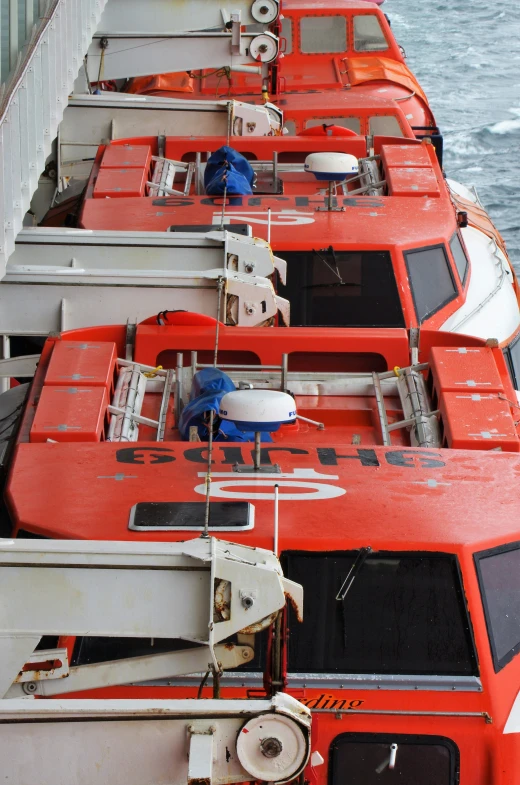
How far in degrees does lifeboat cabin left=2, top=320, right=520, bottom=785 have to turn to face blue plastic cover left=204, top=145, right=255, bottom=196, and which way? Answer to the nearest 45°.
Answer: approximately 180°

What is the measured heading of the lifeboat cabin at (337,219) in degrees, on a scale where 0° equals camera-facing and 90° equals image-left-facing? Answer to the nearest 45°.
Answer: approximately 0°

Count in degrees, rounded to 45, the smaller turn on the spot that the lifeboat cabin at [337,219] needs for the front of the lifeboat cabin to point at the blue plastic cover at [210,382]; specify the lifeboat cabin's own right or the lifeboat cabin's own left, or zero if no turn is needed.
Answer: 0° — it already faces it

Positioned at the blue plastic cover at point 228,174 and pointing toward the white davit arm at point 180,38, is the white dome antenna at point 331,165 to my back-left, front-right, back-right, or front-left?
back-right

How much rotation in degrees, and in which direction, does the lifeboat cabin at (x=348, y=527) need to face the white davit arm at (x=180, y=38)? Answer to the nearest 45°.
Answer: approximately 180°

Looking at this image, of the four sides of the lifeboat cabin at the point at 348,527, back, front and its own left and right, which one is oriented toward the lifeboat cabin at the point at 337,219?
back

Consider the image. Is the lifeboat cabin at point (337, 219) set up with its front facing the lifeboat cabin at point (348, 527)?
yes

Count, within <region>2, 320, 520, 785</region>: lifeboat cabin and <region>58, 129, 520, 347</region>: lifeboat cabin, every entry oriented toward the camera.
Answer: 2

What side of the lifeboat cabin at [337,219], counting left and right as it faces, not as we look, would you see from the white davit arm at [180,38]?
back

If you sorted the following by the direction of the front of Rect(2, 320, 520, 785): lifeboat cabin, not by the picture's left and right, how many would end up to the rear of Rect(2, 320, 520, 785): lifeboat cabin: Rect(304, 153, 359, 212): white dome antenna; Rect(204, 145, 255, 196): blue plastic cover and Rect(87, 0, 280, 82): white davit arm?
3

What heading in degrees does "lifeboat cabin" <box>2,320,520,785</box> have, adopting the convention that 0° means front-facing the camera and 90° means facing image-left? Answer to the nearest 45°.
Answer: approximately 0°
